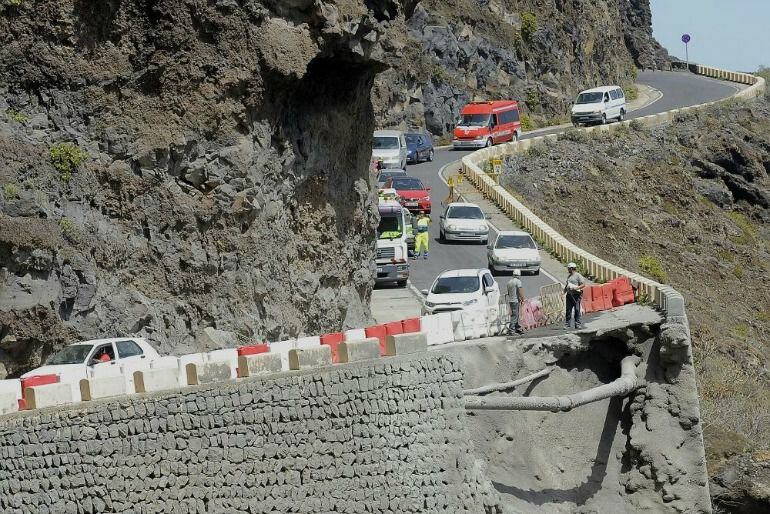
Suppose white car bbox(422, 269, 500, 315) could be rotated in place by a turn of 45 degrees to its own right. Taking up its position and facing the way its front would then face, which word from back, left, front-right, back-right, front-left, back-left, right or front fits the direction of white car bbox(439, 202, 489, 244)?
right

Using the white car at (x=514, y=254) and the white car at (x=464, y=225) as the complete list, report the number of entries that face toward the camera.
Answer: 2

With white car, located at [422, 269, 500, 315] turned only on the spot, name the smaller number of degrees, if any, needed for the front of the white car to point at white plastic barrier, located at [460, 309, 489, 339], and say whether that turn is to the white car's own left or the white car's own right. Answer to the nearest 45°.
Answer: approximately 45° to the white car's own left

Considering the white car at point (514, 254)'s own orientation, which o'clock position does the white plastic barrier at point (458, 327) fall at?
The white plastic barrier is roughly at 12 o'clock from the white car.

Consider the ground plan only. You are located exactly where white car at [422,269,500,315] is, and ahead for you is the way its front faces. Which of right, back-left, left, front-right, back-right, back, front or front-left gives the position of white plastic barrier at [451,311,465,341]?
front-left

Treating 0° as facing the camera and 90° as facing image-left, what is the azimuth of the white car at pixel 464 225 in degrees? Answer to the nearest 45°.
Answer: approximately 0°

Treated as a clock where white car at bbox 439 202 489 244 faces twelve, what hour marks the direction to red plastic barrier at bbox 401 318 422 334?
The red plastic barrier is roughly at 12 o'clock from the white car.

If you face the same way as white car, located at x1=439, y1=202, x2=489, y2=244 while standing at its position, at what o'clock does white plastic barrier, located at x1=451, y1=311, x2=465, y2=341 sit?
The white plastic barrier is roughly at 12 o'clock from the white car.

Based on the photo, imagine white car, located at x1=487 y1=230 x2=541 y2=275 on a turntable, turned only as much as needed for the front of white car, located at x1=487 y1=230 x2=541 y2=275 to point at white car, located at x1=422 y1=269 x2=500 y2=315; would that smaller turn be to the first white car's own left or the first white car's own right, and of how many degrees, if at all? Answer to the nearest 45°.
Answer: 0° — it already faces it

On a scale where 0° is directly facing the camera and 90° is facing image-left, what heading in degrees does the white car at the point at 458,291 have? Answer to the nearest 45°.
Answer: approximately 45°

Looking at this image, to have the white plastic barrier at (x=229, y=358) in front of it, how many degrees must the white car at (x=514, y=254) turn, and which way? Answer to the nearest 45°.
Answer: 0° — it already faces it

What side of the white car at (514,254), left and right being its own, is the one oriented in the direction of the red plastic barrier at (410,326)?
front

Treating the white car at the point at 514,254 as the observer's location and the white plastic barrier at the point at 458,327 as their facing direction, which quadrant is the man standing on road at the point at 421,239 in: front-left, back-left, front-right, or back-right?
back-right
